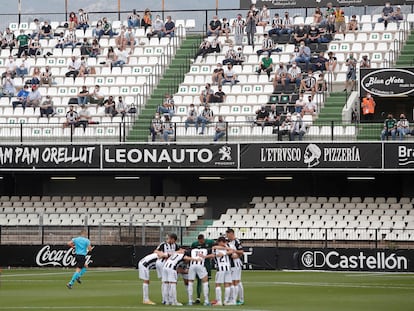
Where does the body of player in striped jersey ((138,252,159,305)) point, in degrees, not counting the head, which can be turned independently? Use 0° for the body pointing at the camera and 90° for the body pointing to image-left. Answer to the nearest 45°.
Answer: approximately 270°

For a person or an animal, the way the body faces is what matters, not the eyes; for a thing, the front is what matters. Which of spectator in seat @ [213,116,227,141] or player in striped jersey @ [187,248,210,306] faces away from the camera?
the player in striped jersey

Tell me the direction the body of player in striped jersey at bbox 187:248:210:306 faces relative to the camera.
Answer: away from the camera

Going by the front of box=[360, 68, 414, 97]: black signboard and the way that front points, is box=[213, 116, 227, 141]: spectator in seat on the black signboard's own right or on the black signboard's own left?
on the black signboard's own right

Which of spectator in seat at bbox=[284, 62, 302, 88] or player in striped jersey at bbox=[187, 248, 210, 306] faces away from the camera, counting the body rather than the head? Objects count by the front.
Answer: the player in striped jersey

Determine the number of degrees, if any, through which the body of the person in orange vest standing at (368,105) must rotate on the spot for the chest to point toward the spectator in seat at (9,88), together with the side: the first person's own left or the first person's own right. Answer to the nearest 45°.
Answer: approximately 90° to the first person's own right

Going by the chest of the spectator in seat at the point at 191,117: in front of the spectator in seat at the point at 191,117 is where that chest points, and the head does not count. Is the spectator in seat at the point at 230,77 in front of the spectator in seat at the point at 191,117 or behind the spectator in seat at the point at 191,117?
behind

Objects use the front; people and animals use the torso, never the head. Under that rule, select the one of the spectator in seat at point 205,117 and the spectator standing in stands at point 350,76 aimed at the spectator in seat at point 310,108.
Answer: the spectator standing in stands at point 350,76

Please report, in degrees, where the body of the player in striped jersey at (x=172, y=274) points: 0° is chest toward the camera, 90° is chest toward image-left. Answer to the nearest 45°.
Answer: approximately 225°

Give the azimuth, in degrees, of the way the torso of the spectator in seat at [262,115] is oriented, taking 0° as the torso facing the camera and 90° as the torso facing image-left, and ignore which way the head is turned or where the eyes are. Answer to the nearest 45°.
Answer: approximately 0°
